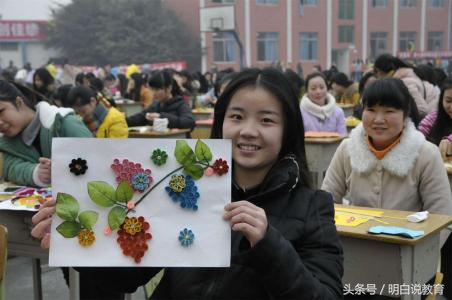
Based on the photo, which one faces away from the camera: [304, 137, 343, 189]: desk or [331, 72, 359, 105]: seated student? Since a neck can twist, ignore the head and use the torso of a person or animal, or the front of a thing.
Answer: the desk

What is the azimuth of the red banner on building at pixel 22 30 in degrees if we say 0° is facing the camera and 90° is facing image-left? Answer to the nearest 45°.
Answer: approximately 0°

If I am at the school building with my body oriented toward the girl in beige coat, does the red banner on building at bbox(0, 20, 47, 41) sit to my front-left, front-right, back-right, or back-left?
back-right

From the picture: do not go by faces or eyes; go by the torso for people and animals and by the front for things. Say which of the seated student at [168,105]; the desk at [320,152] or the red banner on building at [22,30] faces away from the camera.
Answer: the desk

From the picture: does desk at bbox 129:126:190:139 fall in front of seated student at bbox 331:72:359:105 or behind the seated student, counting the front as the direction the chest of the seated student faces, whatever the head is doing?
in front

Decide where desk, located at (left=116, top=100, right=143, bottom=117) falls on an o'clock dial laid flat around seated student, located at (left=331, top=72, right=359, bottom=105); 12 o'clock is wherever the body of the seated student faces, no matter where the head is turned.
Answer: The desk is roughly at 2 o'clock from the seated student.

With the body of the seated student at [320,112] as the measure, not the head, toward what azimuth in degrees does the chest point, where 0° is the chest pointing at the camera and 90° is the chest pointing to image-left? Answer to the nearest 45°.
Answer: approximately 0°

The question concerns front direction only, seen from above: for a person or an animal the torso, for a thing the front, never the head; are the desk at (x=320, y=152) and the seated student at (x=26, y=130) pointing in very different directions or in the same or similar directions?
very different directions

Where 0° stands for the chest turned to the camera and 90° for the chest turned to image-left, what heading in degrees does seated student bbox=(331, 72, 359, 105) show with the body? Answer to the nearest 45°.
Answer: approximately 45°

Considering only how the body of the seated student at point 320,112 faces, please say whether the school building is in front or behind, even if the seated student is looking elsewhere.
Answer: behind

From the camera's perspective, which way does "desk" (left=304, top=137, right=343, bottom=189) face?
away from the camera

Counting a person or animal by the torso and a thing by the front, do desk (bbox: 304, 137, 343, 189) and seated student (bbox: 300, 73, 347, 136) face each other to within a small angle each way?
yes

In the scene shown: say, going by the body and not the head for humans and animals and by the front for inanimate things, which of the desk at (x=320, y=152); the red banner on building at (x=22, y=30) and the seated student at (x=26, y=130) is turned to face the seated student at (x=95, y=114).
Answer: the red banner on building

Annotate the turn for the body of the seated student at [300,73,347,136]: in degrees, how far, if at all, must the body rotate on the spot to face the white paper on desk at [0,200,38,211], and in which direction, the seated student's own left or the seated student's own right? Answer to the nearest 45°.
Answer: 0° — they already face it
